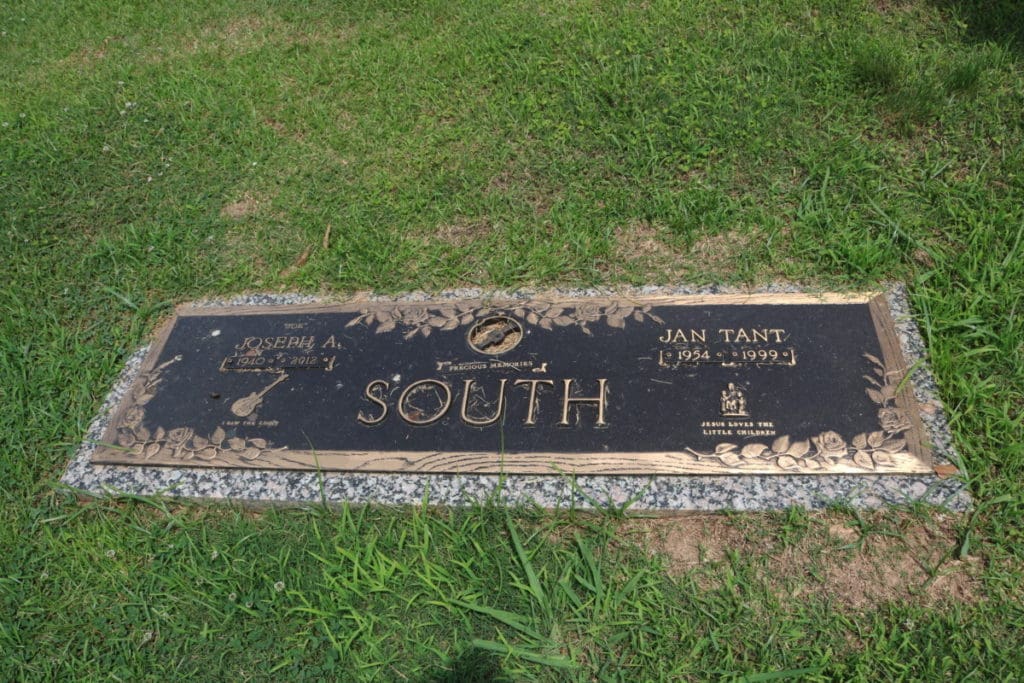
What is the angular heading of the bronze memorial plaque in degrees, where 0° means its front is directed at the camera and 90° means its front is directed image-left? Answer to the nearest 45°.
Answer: approximately 0°
